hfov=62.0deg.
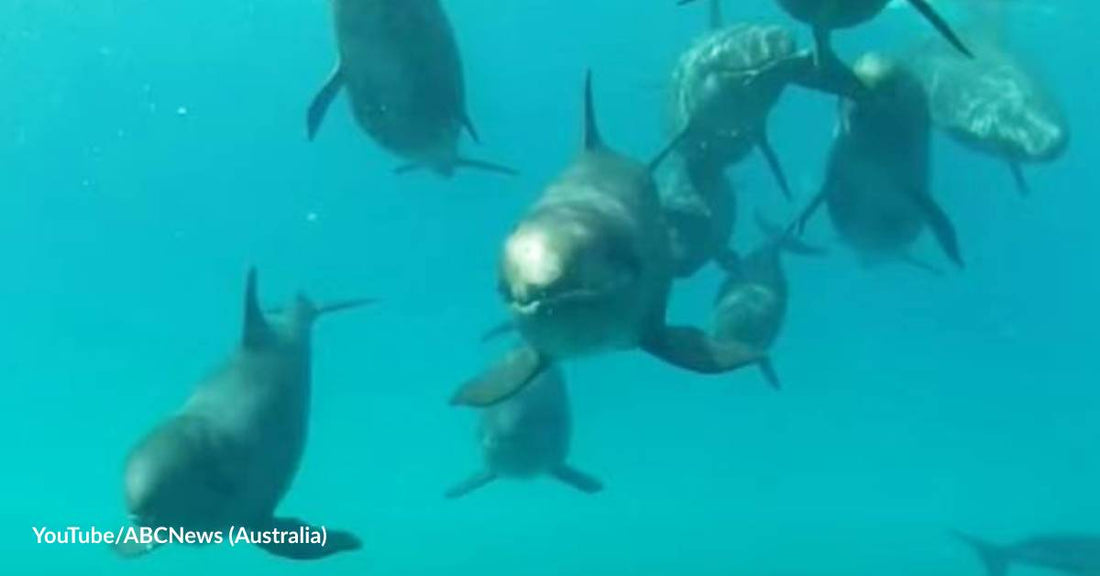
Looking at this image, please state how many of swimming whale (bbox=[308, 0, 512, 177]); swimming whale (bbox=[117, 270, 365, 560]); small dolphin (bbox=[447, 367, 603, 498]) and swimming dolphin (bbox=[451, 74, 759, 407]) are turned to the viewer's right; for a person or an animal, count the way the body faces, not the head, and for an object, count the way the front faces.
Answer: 0

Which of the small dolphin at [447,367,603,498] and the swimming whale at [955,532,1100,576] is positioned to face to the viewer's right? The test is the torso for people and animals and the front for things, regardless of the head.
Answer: the swimming whale

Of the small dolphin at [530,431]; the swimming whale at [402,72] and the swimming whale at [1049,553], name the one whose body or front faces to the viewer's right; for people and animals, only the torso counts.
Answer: the swimming whale at [1049,553]

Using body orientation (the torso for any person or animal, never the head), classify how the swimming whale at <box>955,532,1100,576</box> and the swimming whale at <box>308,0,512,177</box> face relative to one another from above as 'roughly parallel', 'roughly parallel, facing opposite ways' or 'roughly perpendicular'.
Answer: roughly perpendicular

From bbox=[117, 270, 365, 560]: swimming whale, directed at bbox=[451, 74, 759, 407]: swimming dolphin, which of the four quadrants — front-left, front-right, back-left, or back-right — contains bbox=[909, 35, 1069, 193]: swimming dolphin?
front-left
